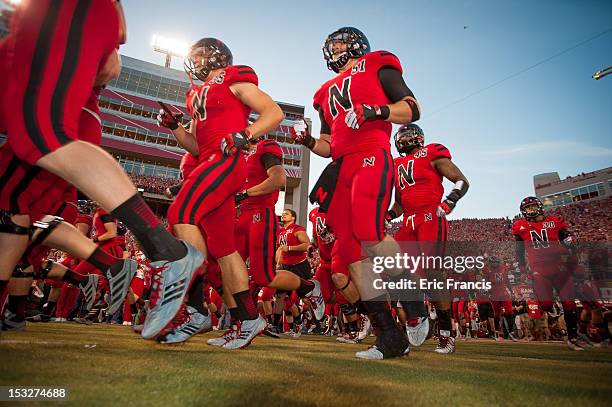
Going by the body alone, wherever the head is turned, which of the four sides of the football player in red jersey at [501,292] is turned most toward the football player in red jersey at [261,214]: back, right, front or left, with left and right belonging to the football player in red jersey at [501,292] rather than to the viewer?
front

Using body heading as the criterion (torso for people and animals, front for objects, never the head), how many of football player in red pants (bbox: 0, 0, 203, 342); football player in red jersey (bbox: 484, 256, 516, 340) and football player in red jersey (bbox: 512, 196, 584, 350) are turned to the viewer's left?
1

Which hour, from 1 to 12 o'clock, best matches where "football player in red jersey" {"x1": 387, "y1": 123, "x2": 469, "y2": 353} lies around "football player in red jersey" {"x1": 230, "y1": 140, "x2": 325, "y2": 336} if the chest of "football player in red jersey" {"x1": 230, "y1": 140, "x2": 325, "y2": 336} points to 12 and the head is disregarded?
"football player in red jersey" {"x1": 387, "y1": 123, "x2": 469, "y2": 353} is roughly at 8 o'clock from "football player in red jersey" {"x1": 230, "y1": 140, "x2": 325, "y2": 336}.

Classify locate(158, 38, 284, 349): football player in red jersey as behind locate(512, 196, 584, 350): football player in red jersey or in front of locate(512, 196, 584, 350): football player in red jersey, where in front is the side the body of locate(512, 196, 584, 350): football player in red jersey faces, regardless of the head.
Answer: in front

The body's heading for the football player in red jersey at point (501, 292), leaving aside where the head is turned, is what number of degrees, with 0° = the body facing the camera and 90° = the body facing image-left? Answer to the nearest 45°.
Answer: approximately 0°

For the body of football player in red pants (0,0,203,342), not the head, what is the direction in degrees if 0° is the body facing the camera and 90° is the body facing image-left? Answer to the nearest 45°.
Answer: approximately 90°

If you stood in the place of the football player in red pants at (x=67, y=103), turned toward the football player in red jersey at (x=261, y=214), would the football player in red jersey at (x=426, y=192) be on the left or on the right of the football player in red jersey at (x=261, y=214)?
right

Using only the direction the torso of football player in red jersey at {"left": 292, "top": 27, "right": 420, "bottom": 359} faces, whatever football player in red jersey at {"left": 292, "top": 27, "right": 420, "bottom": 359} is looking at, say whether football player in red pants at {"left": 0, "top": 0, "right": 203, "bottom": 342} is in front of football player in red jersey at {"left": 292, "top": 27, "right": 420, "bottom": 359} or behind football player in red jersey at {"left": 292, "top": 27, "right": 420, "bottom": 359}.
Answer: in front

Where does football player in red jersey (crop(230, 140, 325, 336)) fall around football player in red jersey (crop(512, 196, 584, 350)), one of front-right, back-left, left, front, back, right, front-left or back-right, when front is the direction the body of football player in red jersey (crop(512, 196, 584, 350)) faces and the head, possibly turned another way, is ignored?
front-right

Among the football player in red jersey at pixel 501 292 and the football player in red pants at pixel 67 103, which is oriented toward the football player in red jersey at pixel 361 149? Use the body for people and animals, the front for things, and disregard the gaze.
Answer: the football player in red jersey at pixel 501 292

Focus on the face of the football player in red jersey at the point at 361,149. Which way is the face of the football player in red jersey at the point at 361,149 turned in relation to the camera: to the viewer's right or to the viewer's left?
to the viewer's left

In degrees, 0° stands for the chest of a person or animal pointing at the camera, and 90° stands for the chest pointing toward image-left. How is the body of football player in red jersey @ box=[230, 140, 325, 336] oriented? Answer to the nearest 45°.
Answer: approximately 45°

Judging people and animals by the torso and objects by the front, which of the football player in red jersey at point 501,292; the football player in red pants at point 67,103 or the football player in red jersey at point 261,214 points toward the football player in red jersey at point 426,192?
the football player in red jersey at point 501,292

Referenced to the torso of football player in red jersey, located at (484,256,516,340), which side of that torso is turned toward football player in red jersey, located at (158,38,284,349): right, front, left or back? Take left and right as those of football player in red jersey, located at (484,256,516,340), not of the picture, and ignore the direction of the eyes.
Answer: front
